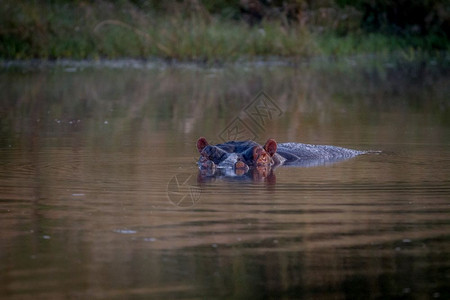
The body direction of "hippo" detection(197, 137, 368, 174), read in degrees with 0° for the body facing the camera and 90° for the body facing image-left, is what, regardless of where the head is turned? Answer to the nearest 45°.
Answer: approximately 45°
